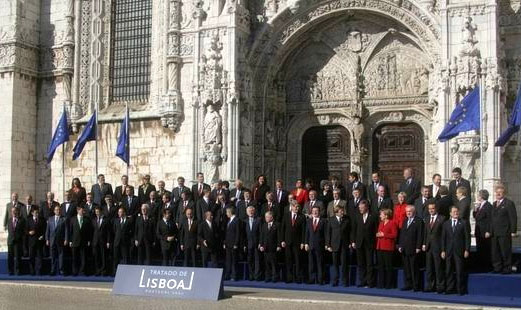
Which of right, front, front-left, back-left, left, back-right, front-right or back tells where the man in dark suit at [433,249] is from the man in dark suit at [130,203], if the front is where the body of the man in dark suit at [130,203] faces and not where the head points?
front-left

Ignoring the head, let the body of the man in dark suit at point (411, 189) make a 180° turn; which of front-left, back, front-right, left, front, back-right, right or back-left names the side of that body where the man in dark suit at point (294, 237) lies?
back-left

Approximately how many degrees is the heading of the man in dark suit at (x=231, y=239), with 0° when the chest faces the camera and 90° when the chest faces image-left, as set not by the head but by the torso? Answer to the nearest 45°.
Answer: approximately 45°

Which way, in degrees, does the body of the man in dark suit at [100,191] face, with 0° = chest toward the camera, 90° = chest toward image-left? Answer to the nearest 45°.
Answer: approximately 0°

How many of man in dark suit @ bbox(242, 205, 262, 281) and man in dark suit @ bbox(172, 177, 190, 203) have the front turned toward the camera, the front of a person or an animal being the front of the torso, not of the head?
2

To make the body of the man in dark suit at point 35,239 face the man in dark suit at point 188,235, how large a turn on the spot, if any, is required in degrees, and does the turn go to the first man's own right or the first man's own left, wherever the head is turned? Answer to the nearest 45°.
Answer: approximately 45° to the first man's own left

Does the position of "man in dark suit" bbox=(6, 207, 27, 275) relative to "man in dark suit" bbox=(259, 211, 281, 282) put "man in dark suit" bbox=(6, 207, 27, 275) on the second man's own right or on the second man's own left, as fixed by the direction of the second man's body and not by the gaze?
on the second man's own right

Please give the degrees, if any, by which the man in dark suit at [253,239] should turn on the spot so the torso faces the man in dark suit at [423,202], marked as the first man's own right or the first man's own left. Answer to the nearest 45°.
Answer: approximately 90° to the first man's own left

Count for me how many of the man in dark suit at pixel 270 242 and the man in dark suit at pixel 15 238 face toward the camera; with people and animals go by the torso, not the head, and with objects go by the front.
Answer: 2

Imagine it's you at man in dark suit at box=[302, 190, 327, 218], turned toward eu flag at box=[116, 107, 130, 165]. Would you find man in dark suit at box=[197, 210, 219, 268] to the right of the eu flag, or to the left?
left
